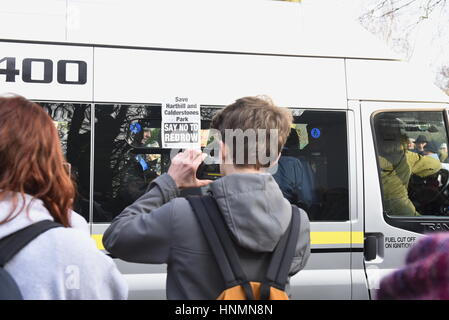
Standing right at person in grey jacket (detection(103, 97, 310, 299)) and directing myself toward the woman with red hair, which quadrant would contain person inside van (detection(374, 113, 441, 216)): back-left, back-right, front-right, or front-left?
back-right

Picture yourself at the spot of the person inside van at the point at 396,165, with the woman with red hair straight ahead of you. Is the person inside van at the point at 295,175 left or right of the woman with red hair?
right

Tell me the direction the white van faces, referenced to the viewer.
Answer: facing to the right of the viewer

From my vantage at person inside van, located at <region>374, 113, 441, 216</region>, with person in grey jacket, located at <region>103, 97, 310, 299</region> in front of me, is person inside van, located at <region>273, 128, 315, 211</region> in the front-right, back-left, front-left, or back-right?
front-right

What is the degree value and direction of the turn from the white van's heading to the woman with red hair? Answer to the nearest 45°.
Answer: approximately 90° to its right

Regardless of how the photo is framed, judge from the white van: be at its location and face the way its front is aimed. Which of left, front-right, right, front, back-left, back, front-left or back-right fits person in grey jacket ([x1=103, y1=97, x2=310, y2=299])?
right

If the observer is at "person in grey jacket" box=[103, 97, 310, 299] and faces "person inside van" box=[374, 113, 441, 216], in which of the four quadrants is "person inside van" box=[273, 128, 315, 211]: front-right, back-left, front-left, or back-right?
front-left
